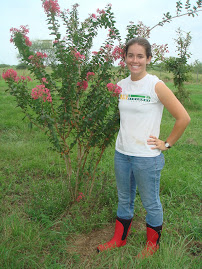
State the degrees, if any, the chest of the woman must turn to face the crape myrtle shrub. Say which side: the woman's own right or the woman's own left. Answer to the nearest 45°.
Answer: approximately 90° to the woman's own right

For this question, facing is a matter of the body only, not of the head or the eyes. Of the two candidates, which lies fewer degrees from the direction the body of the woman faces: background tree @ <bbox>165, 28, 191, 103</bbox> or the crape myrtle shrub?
the crape myrtle shrub

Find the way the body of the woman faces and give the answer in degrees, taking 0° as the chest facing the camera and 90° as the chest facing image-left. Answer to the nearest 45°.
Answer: approximately 45°

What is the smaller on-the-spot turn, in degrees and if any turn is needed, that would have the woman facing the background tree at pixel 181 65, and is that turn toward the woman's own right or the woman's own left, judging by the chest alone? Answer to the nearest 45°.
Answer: approximately 135° to the woman's own right
